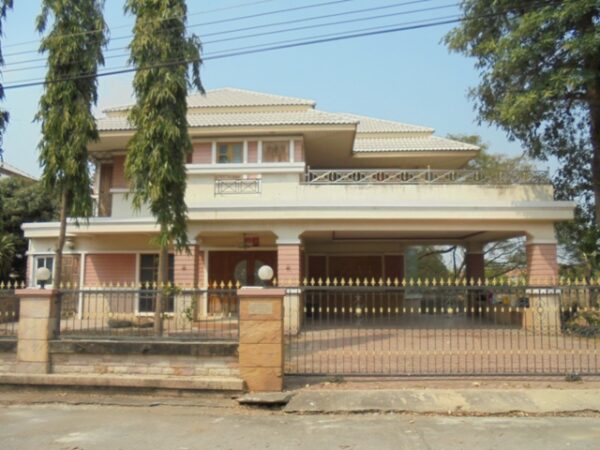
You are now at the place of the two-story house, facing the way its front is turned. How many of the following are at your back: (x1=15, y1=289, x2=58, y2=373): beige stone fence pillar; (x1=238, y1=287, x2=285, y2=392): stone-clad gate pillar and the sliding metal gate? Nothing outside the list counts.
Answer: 0

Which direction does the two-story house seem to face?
toward the camera

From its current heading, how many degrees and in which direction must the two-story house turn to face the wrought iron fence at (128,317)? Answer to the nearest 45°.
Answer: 0° — it already faces it

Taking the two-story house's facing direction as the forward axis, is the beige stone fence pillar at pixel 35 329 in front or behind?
in front

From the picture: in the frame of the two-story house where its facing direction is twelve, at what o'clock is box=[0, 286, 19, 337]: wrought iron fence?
The wrought iron fence is roughly at 1 o'clock from the two-story house.

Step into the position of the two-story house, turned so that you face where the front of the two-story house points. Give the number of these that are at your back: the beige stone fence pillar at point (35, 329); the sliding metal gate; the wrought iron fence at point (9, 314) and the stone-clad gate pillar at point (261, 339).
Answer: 0

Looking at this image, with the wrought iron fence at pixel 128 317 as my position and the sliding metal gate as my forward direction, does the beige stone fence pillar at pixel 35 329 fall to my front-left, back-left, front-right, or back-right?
back-right

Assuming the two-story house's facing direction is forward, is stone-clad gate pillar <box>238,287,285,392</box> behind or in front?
in front
